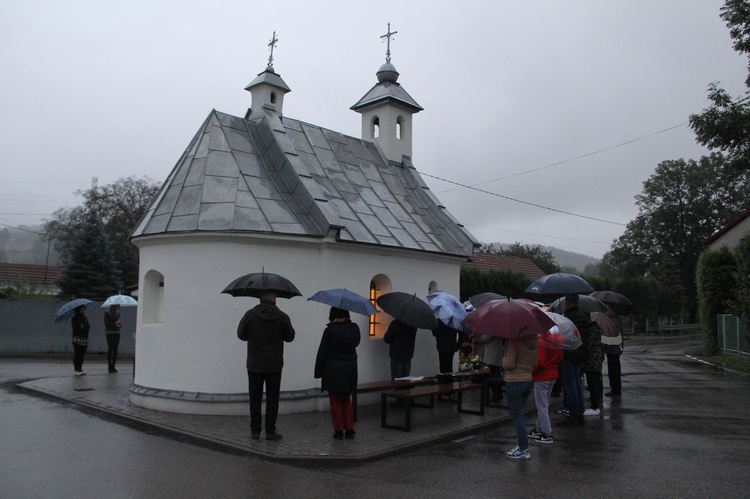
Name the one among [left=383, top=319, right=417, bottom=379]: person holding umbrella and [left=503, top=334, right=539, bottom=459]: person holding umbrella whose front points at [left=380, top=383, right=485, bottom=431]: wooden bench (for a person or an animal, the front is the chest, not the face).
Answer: [left=503, top=334, right=539, bottom=459]: person holding umbrella

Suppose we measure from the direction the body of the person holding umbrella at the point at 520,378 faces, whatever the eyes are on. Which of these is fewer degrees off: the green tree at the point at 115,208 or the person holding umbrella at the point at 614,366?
the green tree

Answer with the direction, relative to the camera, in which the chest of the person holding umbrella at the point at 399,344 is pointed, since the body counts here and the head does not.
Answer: away from the camera

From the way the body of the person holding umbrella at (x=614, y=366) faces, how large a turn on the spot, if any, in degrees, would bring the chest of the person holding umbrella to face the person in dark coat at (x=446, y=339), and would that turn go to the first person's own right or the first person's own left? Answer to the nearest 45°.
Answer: approximately 45° to the first person's own left

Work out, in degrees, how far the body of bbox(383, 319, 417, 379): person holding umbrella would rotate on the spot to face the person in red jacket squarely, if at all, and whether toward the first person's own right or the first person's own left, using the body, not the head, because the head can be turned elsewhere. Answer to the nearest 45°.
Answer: approximately 135° to the first person's own right

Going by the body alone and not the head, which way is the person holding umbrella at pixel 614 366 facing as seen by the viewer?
to the viewer's left

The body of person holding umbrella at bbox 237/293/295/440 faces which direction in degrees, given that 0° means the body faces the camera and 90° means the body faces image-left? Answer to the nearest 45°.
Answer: approximately 180°

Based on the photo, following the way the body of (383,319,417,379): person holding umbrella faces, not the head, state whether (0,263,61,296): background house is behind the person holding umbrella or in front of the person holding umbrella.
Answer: in front

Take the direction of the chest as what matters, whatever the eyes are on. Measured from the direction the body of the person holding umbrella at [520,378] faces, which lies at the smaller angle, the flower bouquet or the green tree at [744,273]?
the flower bouquet

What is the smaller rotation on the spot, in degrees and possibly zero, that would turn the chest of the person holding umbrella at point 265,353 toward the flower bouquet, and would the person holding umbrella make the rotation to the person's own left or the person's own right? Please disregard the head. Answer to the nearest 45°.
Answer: approximately 45° to the person's own right

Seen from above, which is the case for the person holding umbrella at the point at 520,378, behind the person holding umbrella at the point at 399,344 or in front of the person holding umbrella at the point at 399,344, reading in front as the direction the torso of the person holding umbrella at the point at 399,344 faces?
behind

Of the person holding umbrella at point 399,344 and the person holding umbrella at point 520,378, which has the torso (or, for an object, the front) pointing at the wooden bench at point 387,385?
the person holding umbrella at point 520,378

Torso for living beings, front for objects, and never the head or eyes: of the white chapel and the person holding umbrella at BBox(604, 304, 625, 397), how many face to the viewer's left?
1

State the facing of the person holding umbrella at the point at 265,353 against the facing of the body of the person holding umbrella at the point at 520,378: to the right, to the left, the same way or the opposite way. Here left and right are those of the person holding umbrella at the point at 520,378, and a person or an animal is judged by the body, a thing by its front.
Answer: the same way

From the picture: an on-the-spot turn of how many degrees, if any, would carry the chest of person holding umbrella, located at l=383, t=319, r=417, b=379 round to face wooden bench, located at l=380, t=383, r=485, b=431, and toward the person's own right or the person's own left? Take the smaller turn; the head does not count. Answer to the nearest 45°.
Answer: approximately 180°

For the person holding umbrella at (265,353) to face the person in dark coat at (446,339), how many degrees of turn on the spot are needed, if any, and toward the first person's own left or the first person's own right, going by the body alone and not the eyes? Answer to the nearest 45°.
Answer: approximately 45° to the first person's own right

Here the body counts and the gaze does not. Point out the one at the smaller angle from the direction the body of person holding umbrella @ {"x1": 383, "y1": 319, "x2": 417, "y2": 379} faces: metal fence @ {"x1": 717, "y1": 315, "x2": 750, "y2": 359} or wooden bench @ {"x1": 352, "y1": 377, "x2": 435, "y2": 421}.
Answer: the metal fence
